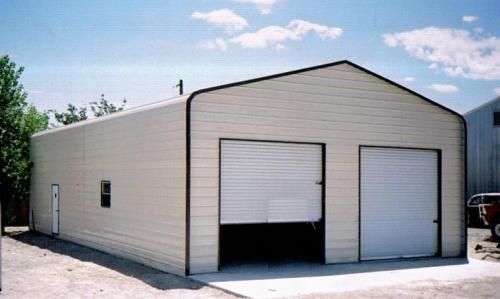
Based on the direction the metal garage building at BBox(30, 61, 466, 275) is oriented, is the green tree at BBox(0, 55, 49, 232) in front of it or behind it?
behind

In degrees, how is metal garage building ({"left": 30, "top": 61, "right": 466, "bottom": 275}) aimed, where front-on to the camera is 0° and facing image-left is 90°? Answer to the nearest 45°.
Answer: approximately 315°

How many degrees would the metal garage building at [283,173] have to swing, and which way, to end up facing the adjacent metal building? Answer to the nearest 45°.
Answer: approximately 90° to its left
